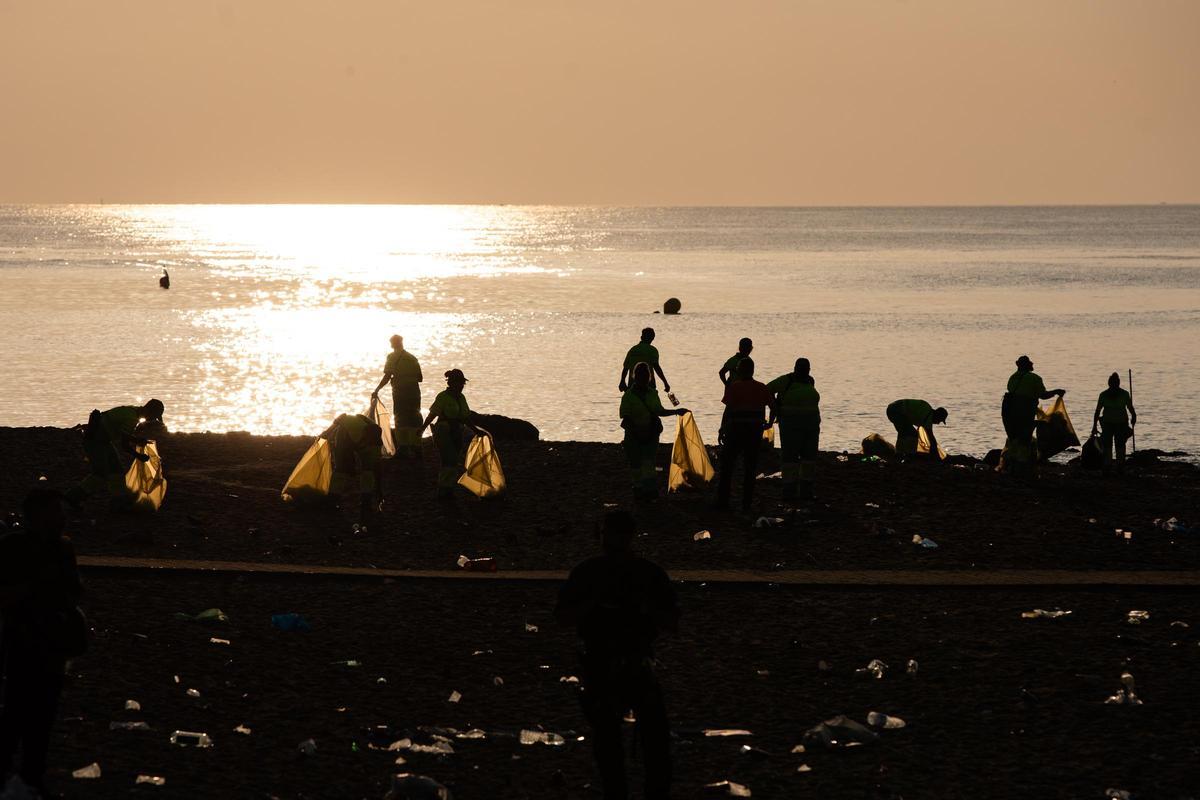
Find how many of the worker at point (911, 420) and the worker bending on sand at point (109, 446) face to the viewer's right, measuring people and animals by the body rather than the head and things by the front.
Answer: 2

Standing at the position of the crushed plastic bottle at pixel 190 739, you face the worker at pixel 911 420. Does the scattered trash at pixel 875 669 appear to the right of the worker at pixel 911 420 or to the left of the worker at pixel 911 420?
right

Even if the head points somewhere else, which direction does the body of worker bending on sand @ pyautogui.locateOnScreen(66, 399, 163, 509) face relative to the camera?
to the viewer's right

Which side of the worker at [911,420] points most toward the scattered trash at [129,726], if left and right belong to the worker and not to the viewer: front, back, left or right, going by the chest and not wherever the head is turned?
right

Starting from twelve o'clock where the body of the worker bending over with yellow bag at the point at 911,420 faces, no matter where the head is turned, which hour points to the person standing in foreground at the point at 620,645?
The person standing in foreground is roughly at 3 o'clock from the worker bending over with yellow bag.

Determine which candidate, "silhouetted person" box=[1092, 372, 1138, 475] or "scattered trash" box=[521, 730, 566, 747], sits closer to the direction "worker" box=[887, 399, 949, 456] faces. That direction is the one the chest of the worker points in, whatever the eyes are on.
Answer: the silhouetted person

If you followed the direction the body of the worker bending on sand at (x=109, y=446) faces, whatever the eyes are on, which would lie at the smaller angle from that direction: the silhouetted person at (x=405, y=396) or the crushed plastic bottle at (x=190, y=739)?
the silhouetted person

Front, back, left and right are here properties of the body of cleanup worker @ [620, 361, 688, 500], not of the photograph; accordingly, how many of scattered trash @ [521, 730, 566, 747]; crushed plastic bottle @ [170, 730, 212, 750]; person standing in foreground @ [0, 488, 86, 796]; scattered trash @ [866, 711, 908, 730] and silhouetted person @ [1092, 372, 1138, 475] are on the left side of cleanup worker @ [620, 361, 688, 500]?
1

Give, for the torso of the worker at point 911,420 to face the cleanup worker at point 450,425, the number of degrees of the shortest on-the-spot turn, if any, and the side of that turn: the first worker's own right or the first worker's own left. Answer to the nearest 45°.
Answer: approximately 135° to the first worker's own right

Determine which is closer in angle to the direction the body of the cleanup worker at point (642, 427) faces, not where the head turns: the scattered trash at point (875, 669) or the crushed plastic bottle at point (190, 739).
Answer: the scattered trash

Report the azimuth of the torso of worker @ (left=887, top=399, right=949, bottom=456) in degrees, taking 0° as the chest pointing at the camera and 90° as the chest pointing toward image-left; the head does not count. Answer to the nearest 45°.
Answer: approximately 270°

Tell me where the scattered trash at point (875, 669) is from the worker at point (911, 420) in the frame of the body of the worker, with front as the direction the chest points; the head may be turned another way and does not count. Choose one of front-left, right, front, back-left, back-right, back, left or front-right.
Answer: right

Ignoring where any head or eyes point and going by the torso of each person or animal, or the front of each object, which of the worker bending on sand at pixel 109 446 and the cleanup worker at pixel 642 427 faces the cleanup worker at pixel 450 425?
the worker bending on sand

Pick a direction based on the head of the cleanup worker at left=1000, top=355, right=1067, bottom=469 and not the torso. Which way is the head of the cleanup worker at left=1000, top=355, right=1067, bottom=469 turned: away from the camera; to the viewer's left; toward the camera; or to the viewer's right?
to the viewer's right

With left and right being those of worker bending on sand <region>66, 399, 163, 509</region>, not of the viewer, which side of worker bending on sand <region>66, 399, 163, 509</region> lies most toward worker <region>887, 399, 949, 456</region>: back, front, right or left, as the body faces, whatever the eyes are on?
front

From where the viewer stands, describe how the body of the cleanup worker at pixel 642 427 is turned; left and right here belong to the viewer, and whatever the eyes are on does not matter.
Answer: facing the viewer and to the right of the viewer
